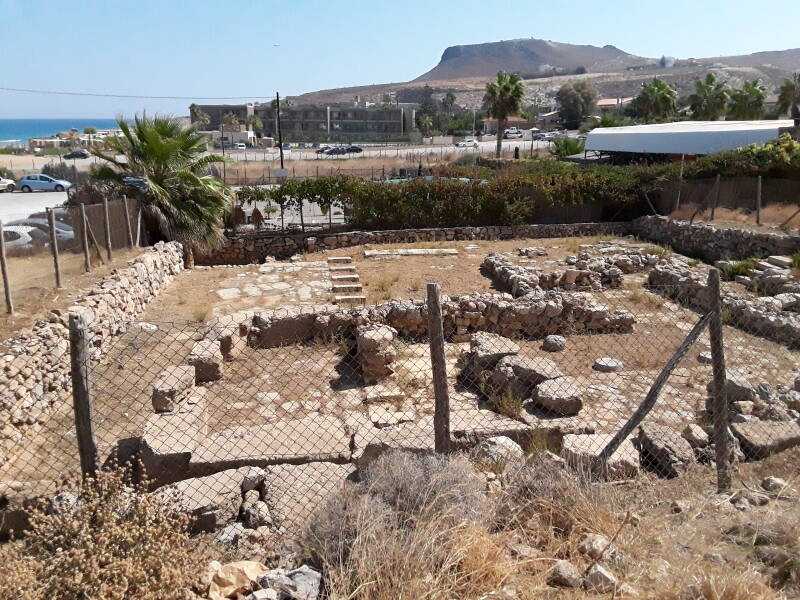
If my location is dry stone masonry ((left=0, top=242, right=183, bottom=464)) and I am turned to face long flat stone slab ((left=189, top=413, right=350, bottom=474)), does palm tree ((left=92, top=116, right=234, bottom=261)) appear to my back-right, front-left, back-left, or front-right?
back-left

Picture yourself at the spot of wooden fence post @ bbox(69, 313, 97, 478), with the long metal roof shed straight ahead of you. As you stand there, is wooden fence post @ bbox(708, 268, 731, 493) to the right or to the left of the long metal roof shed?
right

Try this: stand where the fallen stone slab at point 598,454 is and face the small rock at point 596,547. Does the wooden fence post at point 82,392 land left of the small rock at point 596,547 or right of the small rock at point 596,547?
right

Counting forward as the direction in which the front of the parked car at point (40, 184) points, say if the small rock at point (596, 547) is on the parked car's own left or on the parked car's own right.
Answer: on the parked car's own right

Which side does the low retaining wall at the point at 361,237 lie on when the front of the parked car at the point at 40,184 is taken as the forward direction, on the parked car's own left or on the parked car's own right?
on the parked car's own right

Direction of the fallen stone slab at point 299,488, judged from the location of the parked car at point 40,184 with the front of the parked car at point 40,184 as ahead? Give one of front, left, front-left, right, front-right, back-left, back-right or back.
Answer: right

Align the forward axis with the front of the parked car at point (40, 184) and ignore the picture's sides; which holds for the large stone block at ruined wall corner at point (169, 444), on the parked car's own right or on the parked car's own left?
on the parked car's own right

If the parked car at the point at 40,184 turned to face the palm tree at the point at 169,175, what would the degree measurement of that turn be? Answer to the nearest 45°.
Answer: approximately 90° to its right

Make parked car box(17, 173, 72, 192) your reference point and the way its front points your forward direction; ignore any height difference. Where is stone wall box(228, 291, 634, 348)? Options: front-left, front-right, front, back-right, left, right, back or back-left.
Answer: right

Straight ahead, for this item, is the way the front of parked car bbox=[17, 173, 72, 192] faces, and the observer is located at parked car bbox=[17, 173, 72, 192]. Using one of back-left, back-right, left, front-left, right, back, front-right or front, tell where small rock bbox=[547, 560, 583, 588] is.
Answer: right
